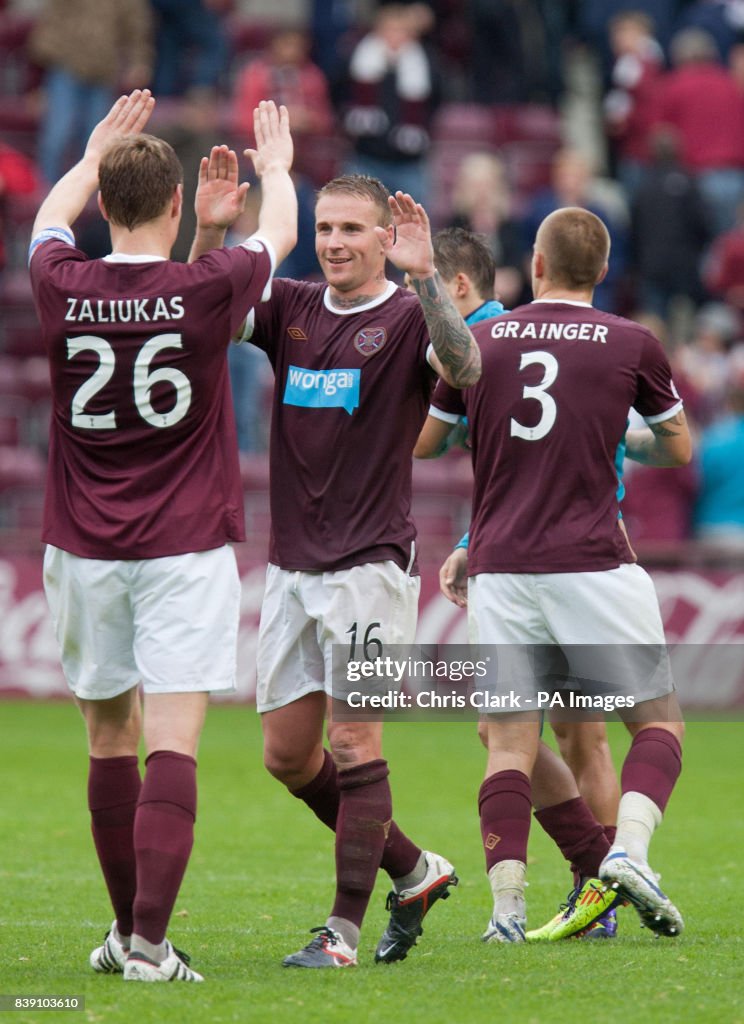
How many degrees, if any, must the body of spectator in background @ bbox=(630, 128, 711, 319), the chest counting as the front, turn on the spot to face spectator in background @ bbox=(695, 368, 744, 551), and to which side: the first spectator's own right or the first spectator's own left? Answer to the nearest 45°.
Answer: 0° — they already face them

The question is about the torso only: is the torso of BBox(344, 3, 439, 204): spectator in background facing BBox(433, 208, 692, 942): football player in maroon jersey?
yes

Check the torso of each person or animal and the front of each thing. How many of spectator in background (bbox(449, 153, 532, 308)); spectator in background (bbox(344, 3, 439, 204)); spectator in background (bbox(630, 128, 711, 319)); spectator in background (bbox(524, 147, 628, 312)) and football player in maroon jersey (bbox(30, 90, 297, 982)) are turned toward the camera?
4

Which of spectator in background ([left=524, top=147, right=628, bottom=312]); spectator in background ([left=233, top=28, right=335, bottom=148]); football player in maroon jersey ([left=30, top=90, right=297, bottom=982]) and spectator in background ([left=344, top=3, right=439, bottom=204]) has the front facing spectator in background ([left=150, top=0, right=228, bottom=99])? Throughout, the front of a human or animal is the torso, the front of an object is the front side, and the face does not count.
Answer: the football player in maroon jersey

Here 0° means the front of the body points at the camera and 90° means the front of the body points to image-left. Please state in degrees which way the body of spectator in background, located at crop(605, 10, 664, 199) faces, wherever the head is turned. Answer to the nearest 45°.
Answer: approximately 45°

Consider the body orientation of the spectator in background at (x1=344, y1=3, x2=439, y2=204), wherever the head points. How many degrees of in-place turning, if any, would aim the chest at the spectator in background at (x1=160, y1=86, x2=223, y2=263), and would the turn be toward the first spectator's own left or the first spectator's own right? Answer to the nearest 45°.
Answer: approximately 45° to the first spectator's own right

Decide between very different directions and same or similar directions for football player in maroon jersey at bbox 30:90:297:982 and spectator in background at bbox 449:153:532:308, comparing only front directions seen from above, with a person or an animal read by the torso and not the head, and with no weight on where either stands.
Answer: very different directions

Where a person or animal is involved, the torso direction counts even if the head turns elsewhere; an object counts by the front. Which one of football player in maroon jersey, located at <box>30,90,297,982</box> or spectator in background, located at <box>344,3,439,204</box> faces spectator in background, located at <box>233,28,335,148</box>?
the football player in maroon jersey

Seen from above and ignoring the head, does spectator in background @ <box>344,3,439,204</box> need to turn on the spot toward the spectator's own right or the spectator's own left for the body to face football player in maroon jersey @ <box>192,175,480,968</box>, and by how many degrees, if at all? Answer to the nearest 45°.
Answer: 0° — they already face them

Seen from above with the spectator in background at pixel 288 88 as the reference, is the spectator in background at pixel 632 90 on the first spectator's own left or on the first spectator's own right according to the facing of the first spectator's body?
on the first spectator's own left

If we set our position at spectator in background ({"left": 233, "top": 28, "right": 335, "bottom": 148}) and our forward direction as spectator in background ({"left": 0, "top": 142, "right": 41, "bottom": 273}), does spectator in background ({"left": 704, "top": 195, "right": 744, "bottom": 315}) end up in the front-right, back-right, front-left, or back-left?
back-left
